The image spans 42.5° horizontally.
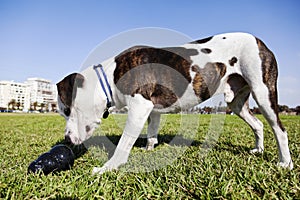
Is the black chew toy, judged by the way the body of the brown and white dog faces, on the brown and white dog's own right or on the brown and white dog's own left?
on the brown and white dog's own left

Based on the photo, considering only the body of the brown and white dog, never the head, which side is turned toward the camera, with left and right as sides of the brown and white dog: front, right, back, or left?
left
